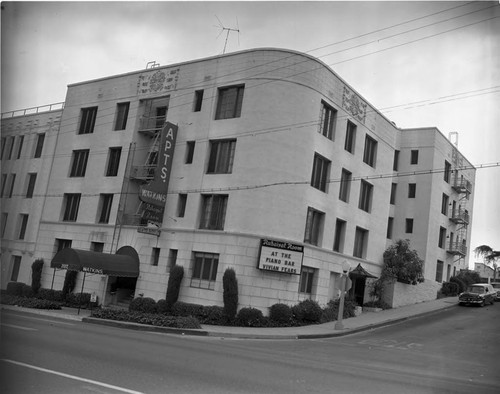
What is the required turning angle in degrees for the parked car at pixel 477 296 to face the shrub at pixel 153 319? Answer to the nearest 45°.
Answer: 0° — it already faces it

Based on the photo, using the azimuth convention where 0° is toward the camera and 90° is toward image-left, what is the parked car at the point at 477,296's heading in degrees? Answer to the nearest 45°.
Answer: approximately 45°

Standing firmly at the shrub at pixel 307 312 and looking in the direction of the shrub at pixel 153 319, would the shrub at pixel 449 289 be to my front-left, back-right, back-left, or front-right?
back-right
